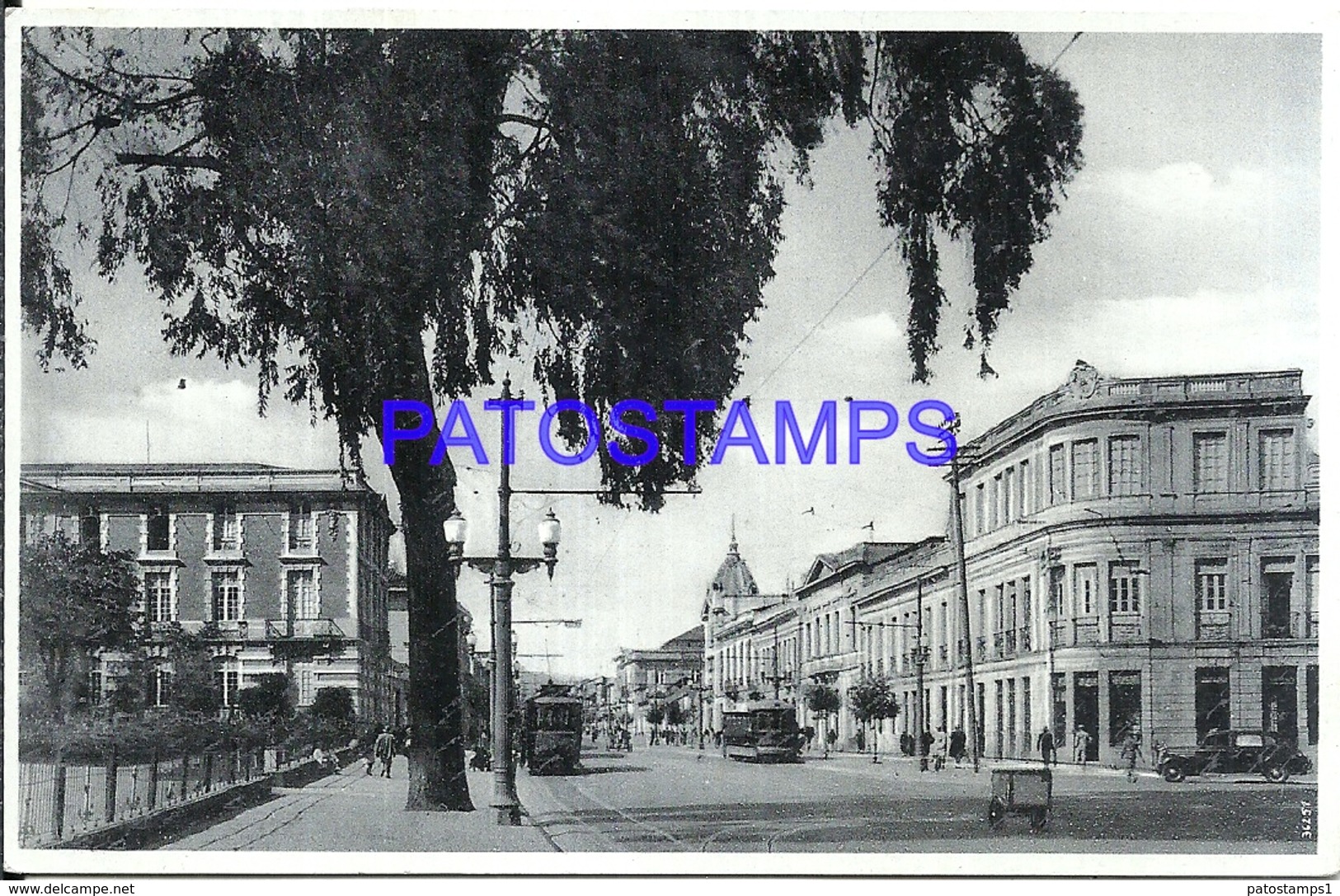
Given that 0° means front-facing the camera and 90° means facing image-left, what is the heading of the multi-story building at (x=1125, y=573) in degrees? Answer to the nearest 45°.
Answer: approximately 45°

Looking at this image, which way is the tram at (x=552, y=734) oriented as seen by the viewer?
toward the camera

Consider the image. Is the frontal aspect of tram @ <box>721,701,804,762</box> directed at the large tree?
no

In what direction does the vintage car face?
to the viewer's left

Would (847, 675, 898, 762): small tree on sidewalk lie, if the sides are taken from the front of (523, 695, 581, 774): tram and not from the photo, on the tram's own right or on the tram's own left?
on the tram's own left

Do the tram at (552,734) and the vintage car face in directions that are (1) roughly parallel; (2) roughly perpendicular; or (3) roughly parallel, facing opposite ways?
roughly perpendicular

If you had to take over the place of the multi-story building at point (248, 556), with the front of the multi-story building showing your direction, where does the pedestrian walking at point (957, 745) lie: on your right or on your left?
on your left

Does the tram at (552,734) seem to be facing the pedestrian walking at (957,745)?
no

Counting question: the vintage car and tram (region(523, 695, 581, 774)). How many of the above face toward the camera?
1

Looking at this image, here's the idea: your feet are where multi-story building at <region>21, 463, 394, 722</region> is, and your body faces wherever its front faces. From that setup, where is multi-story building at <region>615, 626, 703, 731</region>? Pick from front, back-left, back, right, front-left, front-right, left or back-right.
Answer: back
